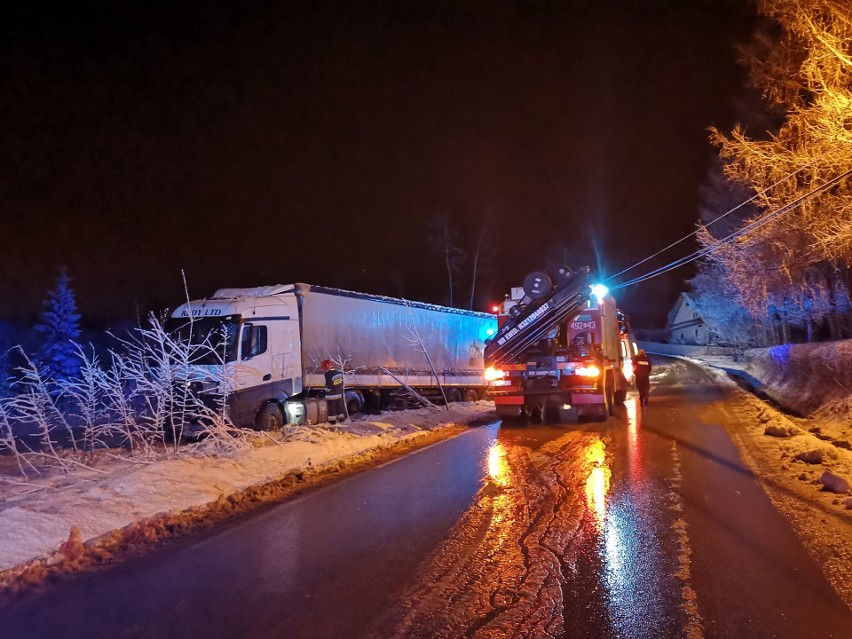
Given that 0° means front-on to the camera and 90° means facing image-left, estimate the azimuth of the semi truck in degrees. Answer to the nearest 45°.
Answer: approximately 45°

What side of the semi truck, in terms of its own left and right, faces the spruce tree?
right
